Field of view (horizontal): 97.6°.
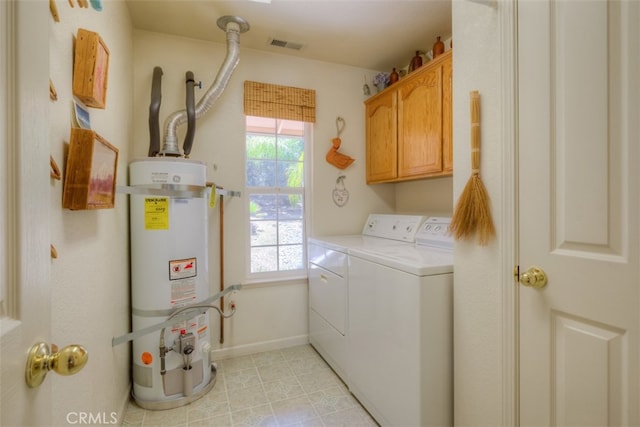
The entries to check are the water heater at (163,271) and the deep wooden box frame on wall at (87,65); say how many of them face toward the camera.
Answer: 1

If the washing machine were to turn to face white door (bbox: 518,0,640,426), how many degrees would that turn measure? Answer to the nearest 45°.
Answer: approximately 90° to its left

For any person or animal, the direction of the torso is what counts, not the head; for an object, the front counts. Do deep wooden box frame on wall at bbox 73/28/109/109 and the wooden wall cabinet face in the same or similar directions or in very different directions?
very different directions

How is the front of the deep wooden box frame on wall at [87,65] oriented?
to the viewer's right

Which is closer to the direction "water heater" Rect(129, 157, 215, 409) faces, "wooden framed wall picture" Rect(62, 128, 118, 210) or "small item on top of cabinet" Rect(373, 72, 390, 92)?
the wooden framed wall picture

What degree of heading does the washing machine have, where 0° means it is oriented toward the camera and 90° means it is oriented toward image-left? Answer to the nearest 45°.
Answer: approximately 45°
